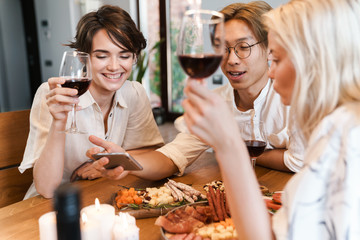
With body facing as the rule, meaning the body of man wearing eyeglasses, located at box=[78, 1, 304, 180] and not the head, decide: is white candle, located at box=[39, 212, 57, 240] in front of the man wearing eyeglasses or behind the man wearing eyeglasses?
in front

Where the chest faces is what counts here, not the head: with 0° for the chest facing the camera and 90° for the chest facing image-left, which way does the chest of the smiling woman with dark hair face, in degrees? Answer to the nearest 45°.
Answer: approximately 0°

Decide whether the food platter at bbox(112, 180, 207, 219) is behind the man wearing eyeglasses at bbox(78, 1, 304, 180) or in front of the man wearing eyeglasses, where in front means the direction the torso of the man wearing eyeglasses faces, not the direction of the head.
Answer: in front

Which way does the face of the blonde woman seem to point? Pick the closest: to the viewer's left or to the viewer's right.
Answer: to the viewer's left

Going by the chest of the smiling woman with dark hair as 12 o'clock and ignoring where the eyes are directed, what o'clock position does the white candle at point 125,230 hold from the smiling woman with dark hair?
The white candle is roughly at 12 o'clock from the smiling woman with dark hair.
